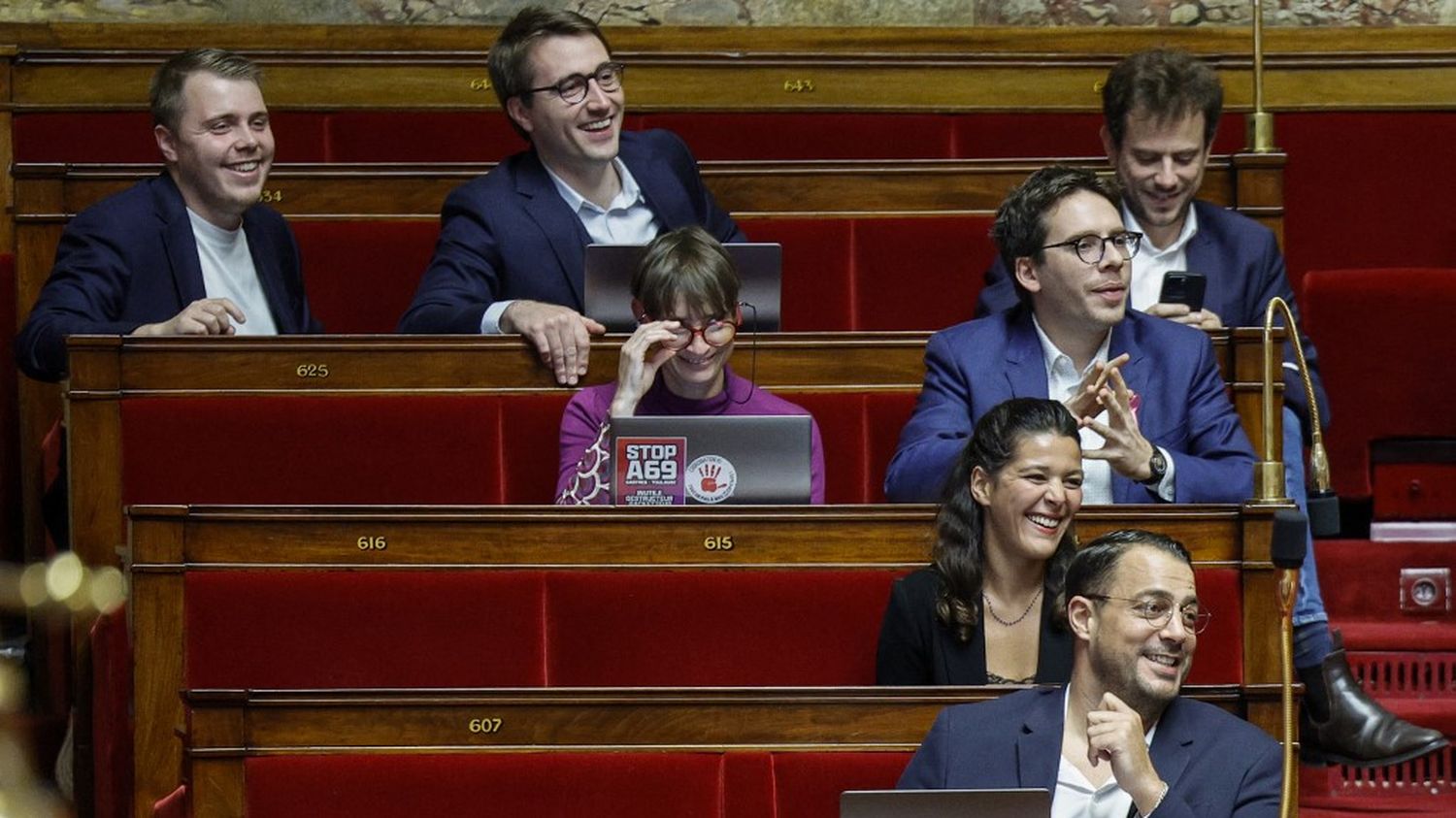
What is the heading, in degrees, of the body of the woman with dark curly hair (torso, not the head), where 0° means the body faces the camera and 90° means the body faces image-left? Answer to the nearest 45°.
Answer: approximately 315°

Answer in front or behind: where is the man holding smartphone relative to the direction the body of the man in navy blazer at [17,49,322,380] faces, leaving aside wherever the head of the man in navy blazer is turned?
in front

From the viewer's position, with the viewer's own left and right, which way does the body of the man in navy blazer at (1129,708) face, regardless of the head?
facing the viewer

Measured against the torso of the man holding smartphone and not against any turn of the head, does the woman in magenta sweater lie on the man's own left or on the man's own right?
on the man's own right

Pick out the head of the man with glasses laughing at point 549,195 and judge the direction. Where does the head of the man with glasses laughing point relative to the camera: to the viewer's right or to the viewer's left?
to the viewer's right

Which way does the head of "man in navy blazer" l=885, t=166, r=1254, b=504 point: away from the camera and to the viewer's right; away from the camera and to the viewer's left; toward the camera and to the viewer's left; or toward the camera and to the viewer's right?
toward the camera and to the viewer's right

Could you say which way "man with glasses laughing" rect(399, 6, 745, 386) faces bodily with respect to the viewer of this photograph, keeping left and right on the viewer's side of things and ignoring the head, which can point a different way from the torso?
facing the viewer and to the right of the viewer

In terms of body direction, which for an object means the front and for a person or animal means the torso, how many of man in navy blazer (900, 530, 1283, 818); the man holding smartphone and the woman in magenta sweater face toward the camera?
3

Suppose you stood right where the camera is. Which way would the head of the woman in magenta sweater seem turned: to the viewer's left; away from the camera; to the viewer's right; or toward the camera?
toward the camera

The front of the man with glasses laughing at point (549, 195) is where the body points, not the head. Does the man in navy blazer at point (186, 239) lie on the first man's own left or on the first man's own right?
on the first man's own right

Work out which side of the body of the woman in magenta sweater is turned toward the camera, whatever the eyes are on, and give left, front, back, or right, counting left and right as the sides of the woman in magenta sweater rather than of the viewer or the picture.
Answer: front

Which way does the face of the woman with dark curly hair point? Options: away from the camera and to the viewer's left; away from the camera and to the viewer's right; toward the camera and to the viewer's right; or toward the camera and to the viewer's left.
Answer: toward the camera and to the viewer's right

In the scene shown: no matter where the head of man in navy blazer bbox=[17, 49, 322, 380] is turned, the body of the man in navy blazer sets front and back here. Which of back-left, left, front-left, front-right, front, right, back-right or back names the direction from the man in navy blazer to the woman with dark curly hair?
front
